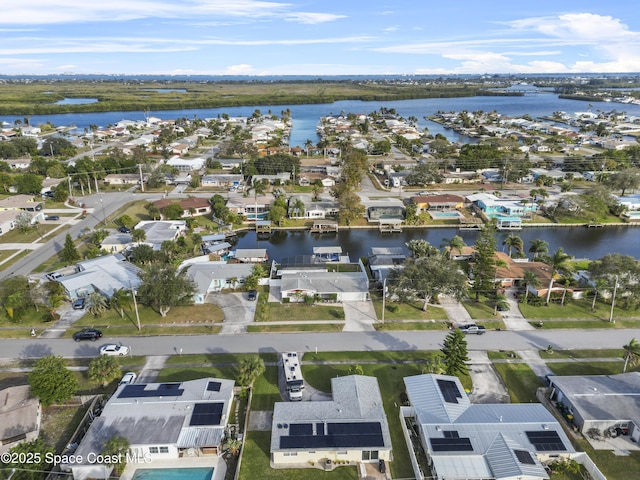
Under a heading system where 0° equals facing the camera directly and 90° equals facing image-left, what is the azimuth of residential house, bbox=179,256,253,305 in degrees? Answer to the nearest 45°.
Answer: approximately 0°

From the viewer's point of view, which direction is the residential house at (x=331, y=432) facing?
away from the camera

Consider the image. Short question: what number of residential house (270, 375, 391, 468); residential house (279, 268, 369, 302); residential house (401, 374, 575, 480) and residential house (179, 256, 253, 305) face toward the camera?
2

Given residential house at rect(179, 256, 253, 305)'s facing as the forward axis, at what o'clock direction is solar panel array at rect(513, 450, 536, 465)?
The solar panel array is roughly at 11 o'clock from the residential house.

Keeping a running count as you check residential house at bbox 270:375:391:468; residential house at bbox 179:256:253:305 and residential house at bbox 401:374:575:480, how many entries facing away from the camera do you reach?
2

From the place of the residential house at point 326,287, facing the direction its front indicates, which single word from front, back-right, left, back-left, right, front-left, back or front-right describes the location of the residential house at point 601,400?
front-left

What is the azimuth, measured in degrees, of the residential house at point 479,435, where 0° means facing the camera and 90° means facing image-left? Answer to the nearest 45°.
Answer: approximately 180°

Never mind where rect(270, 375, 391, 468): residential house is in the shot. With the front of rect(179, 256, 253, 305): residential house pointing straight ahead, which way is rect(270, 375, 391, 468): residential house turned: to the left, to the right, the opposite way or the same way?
the opposite way

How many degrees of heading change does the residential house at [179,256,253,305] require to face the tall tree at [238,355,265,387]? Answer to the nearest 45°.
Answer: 0° — it already faces it

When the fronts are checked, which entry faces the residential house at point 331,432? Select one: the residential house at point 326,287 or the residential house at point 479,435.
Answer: the residential house at point 326,287
